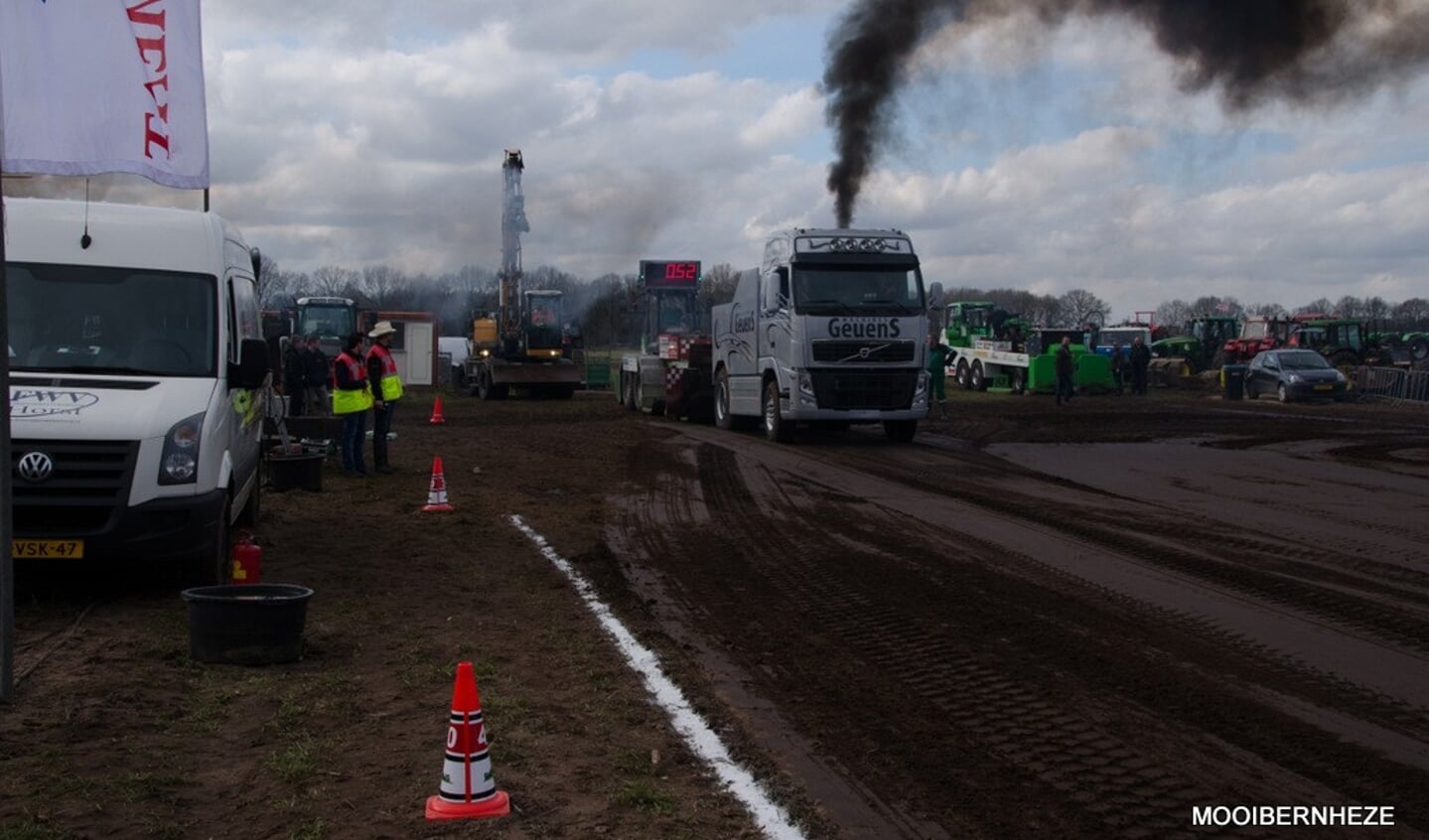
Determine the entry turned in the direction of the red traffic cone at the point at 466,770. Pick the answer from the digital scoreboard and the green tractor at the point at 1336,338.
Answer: the digital scoreboard

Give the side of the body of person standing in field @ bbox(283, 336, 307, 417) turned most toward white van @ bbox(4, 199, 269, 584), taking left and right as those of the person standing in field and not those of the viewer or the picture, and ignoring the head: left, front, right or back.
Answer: right

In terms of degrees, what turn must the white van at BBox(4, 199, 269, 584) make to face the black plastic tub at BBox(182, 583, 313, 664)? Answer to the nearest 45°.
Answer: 0° — it already faces it

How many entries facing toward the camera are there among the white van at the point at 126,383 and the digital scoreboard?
2

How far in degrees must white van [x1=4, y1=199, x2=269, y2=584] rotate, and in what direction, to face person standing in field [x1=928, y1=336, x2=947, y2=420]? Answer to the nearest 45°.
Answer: approximately 135° to its left

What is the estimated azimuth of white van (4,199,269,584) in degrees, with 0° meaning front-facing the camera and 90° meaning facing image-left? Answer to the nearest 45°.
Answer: approximately 0°

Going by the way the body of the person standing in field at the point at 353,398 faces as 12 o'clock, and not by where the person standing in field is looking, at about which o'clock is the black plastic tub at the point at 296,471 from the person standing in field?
The black plastic tub is roughly at 4 o'clock from the person standing in field.

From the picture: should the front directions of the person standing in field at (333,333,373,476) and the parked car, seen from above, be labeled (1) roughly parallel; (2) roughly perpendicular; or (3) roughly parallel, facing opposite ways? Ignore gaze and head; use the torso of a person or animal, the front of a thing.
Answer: roughly perpendicular
